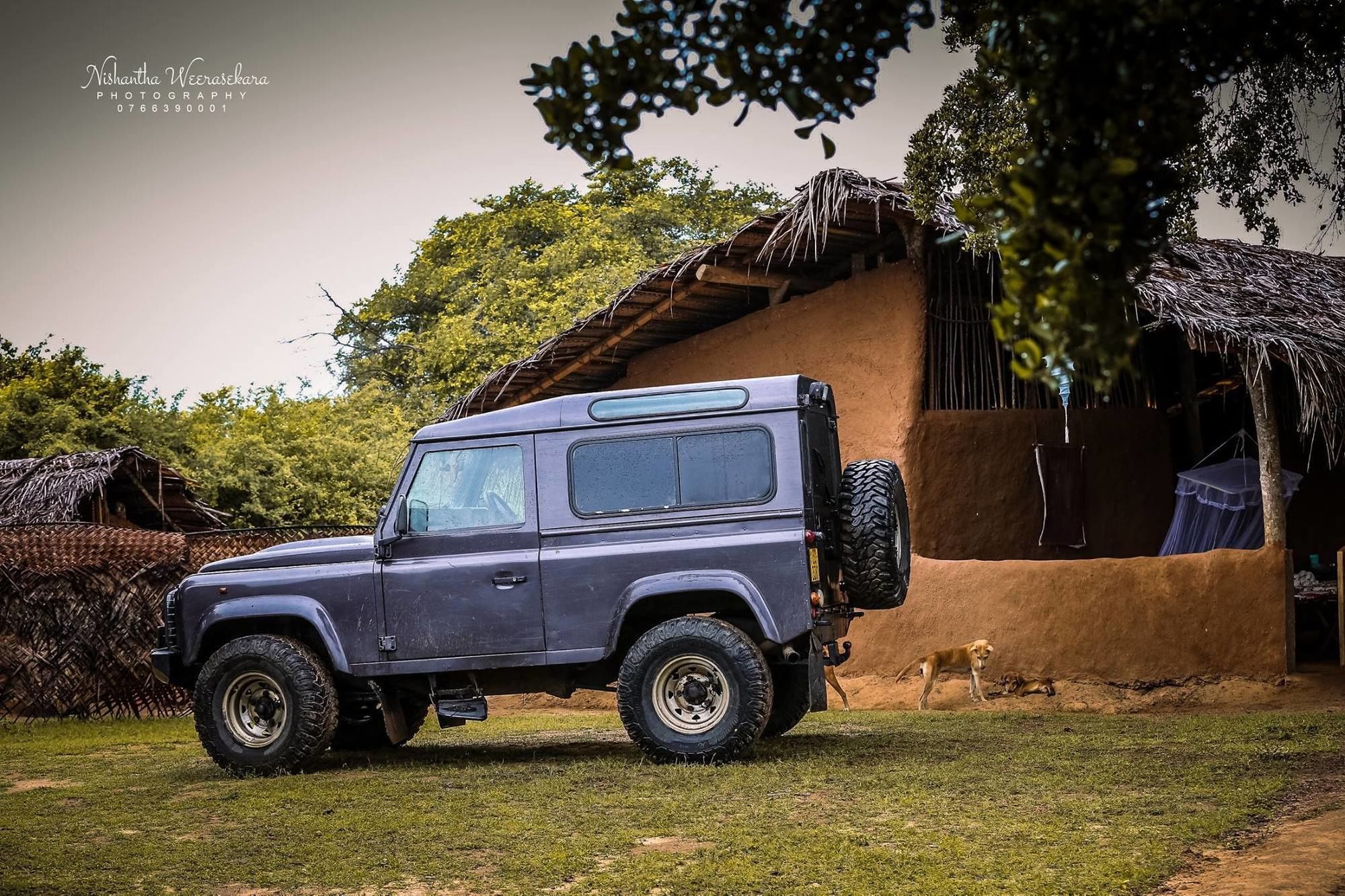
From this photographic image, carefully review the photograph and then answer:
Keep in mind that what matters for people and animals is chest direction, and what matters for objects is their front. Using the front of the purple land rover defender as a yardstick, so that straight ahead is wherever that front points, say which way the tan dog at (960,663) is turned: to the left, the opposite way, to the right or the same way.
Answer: the opposite way

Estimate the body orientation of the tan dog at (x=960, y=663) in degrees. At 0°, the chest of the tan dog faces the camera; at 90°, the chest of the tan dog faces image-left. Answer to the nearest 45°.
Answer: approximately 270°

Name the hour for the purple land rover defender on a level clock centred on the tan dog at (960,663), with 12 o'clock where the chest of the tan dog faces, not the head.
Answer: The purple land rover defender is roughly at 4 o'clock from the tan dog.

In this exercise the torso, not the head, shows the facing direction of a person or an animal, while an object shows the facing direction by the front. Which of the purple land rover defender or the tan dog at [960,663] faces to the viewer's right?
the tan dog

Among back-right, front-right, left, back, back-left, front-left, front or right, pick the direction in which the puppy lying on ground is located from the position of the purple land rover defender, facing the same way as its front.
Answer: back-right

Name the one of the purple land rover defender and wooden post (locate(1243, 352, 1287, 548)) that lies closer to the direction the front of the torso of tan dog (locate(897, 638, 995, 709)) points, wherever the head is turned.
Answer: the wooden post

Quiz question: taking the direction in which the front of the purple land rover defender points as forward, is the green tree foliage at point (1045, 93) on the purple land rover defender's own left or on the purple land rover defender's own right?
on the purple land rover defender's own left

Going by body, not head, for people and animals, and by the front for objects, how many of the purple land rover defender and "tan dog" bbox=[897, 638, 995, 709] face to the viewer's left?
1

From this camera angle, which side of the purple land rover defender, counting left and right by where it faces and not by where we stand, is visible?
left

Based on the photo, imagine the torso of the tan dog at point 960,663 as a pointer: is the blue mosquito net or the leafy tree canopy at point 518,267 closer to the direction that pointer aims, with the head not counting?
the blue mosquito net

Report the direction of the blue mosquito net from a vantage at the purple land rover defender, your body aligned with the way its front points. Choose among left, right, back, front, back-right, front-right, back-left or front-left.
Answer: back-right
